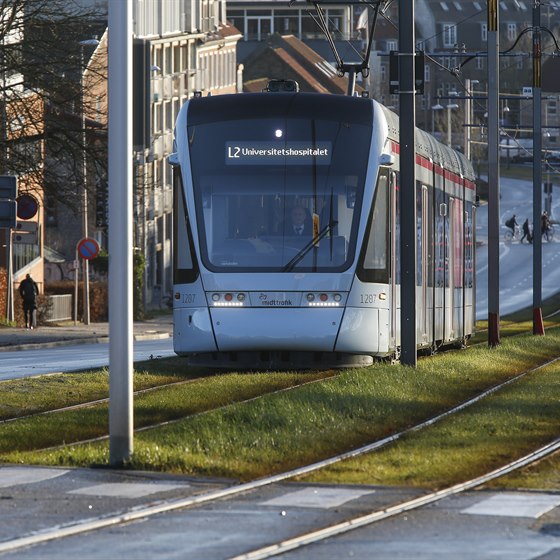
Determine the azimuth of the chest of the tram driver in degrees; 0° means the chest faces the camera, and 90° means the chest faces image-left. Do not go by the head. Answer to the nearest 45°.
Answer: approximately 0°

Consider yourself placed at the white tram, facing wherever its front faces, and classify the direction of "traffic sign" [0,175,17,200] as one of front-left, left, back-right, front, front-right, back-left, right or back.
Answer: back-right

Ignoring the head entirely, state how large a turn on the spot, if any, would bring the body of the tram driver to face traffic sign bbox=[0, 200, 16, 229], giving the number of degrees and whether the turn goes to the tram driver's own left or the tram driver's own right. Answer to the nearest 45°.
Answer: approximately 135° to the tram driver's own right

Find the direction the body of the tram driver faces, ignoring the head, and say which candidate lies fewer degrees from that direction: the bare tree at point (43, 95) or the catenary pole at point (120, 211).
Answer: the catenary pole
